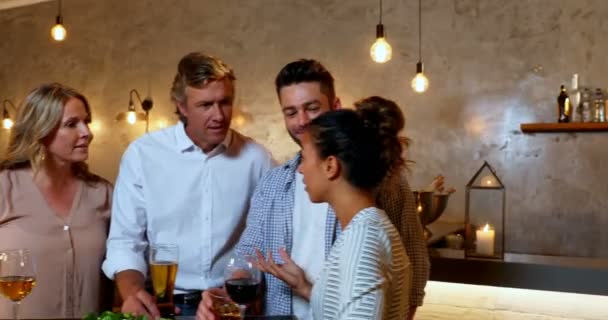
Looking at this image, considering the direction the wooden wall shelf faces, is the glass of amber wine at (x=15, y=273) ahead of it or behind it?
ahead

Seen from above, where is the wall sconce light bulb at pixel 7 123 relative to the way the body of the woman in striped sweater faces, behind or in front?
in front

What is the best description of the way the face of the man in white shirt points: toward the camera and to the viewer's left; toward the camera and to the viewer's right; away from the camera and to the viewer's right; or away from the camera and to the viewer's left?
toward the camera and to the viewer's right

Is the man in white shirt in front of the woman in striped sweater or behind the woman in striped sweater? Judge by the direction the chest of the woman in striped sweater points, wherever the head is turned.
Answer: in front

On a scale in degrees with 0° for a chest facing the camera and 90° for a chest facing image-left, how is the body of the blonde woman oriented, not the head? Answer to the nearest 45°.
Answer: approximately 315°

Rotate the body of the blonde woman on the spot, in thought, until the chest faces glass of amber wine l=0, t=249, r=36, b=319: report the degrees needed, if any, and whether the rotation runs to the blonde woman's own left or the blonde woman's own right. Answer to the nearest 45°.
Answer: approximately 45° to the blonde woman's own right

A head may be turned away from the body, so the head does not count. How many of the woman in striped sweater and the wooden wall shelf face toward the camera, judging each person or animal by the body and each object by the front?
1

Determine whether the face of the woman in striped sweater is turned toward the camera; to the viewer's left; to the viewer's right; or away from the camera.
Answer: to the viewer's left

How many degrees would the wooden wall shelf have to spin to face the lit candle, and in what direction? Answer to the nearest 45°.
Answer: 0° — it already faces it

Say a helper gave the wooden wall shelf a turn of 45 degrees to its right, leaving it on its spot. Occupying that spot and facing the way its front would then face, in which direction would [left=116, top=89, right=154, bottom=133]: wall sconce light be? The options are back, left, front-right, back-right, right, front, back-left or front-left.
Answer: front-right

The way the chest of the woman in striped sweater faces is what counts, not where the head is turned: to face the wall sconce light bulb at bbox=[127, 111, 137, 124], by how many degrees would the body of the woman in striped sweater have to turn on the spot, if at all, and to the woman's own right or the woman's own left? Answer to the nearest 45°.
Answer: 0° — they already face it

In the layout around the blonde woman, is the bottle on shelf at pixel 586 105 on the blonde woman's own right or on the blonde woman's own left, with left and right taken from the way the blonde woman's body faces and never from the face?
on the blonde woman's own left

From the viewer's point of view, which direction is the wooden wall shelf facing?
toward the camera

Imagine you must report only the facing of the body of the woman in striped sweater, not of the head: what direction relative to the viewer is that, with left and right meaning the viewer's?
facing away from the viewer and to the left of the viewer
